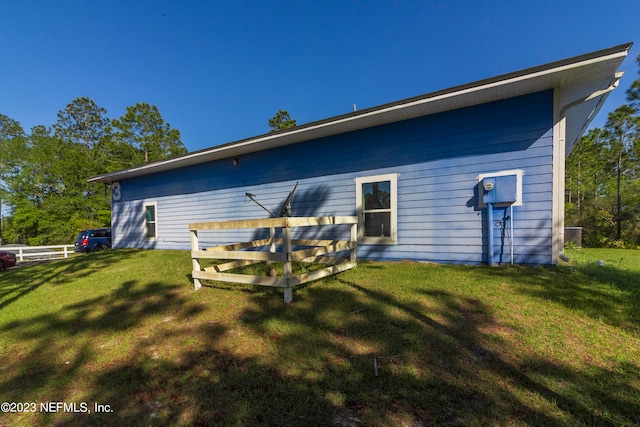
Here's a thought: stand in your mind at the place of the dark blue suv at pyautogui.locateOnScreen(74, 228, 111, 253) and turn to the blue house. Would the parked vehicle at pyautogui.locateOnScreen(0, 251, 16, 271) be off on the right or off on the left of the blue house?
right
